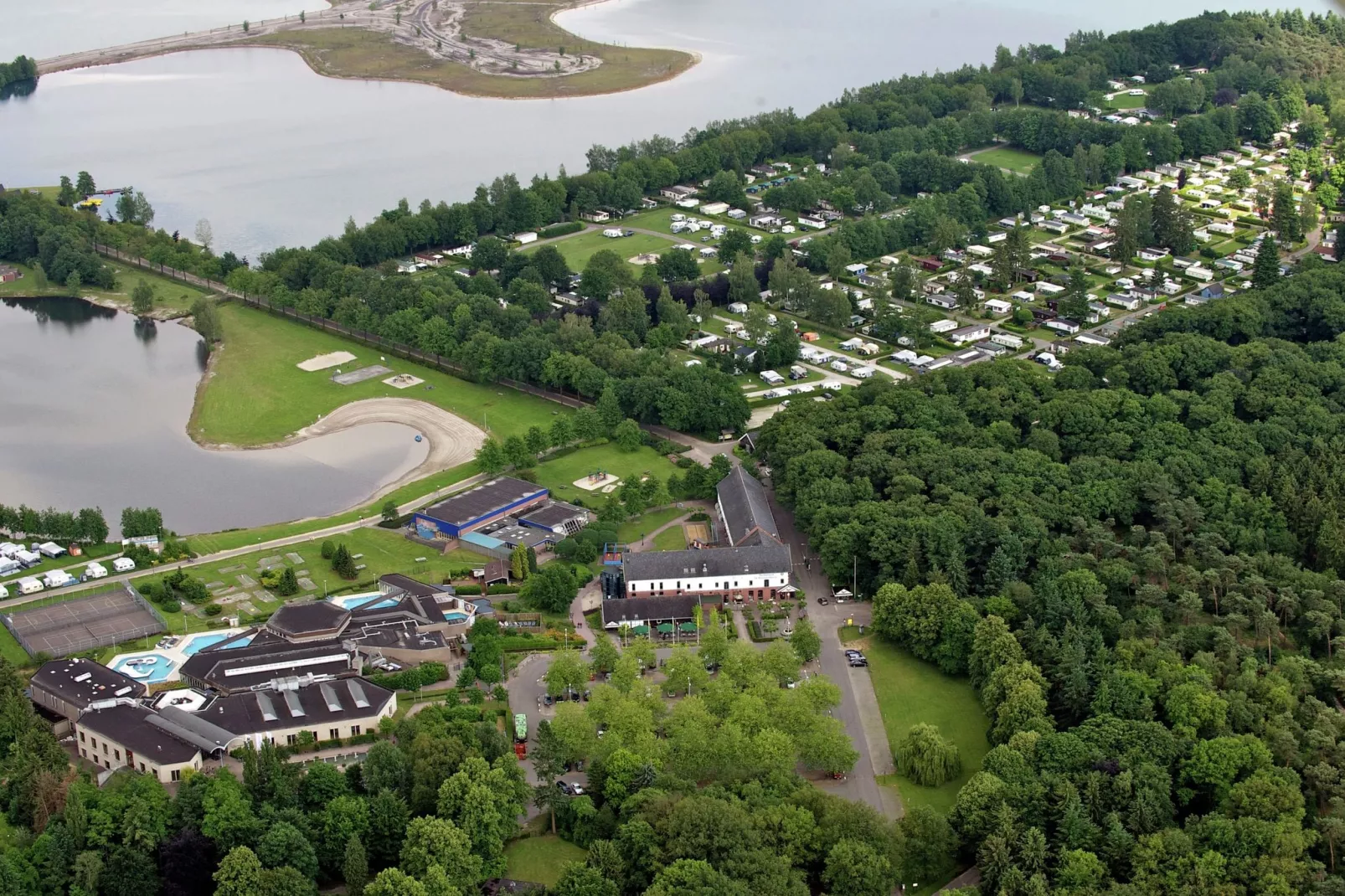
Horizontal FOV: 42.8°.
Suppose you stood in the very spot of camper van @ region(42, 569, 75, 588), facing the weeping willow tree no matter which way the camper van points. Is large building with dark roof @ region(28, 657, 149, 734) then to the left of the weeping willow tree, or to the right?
right

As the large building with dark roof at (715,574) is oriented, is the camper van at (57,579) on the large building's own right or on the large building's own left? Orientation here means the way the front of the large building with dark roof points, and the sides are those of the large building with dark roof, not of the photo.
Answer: on the large building's own right

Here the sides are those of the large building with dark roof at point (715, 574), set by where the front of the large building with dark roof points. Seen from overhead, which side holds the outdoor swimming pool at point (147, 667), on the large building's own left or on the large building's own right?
on the large building's own right

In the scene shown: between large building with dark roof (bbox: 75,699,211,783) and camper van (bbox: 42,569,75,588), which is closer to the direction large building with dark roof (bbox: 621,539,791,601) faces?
the large building with dark roof

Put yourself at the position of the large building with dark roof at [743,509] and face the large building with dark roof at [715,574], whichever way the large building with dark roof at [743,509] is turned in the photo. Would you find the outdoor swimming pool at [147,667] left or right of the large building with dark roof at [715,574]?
right

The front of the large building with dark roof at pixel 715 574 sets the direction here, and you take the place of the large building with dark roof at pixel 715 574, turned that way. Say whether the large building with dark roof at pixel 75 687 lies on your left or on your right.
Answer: on your right

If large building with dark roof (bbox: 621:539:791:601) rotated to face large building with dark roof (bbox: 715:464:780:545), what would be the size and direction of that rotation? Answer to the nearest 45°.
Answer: approximately 180°

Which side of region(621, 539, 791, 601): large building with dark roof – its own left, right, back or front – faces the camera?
front

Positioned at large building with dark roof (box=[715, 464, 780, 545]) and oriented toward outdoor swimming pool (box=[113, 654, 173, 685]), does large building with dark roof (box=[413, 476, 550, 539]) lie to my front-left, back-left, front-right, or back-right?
front-right

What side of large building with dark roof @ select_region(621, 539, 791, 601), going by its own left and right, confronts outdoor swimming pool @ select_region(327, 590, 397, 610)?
right

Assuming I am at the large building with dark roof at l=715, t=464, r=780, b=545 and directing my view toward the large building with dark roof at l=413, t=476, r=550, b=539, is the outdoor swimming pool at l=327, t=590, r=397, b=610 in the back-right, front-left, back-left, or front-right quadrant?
front-left

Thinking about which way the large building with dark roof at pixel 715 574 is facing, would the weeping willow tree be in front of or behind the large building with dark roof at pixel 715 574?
in front

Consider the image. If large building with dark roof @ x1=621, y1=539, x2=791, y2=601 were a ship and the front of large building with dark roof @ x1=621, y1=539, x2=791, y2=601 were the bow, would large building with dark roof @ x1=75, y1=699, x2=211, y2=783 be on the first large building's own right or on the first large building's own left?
on the first large building's own right
